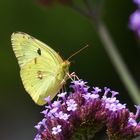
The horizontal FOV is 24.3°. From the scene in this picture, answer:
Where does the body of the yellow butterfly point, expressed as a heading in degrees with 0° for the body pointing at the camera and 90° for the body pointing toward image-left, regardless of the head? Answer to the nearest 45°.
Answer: approximately 270°
